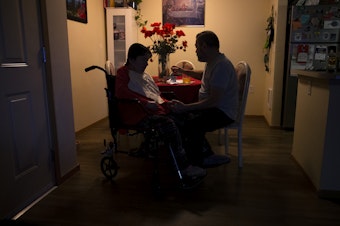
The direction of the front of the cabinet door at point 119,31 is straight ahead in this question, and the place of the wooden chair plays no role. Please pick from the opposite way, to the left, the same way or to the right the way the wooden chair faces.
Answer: to the right

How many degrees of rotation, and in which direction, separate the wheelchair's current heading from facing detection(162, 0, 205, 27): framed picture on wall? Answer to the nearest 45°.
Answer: approximately 90° to its left

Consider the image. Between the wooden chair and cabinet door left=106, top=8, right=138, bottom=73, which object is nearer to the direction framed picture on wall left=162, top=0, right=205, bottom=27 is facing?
the wooden chair

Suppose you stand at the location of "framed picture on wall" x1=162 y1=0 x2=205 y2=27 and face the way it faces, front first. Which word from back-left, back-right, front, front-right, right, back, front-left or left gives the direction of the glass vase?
front

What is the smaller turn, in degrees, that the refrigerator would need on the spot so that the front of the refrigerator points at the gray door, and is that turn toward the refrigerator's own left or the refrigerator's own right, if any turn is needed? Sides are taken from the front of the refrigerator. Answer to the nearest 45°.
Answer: approximately 45° to the refrigerator's own right

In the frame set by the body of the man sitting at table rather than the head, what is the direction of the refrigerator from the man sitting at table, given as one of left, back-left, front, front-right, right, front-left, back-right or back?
back-right

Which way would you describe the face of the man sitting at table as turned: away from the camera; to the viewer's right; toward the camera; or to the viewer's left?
to the viewer's left

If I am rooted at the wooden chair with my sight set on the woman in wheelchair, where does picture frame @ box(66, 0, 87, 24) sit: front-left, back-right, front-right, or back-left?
front-right

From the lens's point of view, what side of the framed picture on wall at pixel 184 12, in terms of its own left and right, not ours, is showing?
front

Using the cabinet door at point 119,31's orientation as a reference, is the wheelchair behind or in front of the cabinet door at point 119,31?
in front

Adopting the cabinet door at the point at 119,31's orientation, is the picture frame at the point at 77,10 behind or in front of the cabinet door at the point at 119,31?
in front

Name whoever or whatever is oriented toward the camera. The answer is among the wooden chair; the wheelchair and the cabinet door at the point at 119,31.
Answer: the cabinet door

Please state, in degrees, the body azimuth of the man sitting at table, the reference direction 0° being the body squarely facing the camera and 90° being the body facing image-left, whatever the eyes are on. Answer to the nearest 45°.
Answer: approximately 90°

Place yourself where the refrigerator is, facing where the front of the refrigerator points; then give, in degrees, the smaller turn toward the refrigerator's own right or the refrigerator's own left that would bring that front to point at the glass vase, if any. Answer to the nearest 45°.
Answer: approximately 45° to the refrigerator's own right

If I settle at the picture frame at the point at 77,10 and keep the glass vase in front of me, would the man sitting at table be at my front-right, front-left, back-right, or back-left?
front-right

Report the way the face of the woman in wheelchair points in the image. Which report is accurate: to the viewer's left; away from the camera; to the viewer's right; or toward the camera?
to the viewer's right
